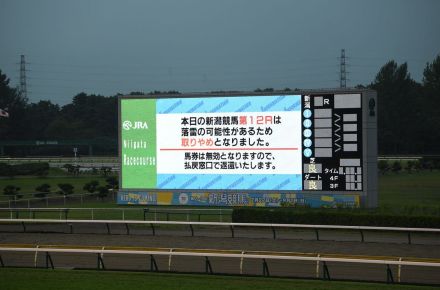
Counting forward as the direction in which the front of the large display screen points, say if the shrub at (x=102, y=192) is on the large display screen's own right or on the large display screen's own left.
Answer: on the large display screen's own right

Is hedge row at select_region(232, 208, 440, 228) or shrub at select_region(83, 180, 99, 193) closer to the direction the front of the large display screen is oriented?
the hedge row

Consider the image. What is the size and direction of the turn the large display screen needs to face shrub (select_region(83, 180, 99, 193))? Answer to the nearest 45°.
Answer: approximately 135° to its right

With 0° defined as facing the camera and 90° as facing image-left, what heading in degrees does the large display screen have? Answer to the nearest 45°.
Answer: approximately 0°

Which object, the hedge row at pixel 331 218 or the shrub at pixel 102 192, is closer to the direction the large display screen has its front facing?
the hedge row

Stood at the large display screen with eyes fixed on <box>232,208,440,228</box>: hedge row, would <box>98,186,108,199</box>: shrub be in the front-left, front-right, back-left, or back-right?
back-right
